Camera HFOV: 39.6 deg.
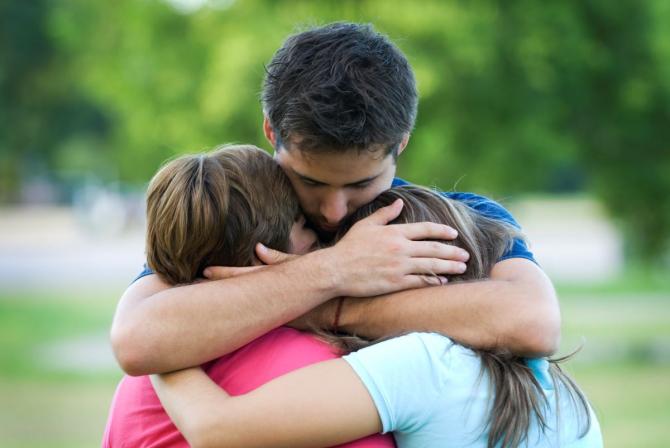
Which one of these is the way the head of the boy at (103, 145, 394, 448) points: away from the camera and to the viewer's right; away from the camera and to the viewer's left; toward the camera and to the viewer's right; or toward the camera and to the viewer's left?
away from the camera and to the viewer's right

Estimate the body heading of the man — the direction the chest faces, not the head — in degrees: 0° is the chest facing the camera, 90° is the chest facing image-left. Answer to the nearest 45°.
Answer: approximately 0°

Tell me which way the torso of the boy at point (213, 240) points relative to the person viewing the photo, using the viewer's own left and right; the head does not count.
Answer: facing away from the viewer and to the right of the viewer
